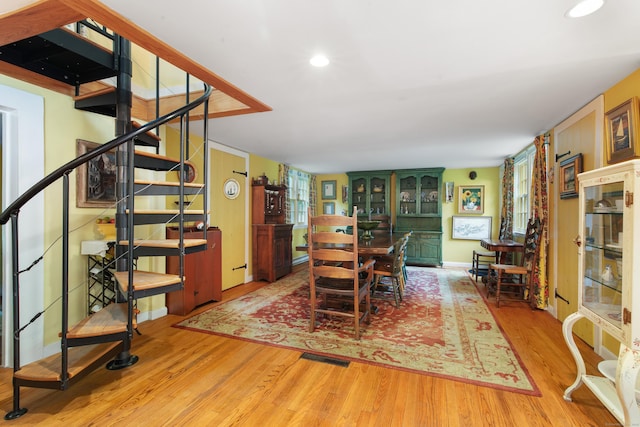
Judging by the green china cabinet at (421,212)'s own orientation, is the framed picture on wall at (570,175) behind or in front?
in front

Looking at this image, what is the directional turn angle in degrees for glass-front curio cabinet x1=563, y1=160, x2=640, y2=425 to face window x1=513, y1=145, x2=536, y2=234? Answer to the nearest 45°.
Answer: approximately 135° to its right

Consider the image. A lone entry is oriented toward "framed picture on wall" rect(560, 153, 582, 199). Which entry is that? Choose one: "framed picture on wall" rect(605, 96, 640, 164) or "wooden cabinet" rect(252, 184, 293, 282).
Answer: the wooden cabinet

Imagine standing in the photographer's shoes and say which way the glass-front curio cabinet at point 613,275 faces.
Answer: facing the viewer and to the left of the viewer

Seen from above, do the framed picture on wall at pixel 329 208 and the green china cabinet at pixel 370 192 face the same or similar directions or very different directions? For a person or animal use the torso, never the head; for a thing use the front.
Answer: same or similar directions

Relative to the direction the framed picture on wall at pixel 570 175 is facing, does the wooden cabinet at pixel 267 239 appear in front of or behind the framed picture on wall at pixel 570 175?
in front

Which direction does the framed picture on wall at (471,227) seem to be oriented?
toward the camera

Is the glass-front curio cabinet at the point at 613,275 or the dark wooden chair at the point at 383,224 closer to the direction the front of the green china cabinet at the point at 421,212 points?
the glass-front curio cabinet

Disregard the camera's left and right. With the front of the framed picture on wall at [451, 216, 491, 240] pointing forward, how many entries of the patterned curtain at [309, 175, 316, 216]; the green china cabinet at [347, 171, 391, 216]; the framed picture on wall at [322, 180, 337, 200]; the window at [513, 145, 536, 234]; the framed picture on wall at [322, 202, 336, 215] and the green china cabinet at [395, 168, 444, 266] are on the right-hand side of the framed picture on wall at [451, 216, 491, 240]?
5

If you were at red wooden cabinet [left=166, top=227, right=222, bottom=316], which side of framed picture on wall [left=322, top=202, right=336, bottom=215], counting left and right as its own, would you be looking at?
front

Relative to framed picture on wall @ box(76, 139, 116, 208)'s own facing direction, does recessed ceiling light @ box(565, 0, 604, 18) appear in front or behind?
in front

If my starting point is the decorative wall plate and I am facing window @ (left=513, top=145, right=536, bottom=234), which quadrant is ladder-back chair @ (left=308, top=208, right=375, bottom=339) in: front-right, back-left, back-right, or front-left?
front-right

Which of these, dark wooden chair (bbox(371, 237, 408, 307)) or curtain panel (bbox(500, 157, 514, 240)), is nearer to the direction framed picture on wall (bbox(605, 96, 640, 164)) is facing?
the dark wooden chair

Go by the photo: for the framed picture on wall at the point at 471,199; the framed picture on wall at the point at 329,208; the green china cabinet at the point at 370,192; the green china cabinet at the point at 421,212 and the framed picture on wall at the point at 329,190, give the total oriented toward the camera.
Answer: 5

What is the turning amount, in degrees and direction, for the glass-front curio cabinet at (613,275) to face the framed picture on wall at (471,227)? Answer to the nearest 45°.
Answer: approximately 90° to its right

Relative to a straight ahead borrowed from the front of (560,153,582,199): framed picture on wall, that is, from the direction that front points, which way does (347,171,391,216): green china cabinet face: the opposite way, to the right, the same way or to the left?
to the left

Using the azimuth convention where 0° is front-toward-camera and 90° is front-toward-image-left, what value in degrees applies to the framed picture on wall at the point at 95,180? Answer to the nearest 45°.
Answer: approximately 315°

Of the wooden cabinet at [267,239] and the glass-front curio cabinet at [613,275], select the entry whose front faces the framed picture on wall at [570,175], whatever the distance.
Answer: the wooden cabinet

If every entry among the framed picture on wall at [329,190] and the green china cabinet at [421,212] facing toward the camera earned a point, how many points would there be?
2

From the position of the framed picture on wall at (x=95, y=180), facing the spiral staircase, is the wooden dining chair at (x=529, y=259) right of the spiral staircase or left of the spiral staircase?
left

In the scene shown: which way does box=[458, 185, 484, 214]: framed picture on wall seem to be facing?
toward the camera

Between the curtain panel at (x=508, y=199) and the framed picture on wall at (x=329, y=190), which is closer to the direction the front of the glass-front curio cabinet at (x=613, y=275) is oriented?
the framed picture on wall
